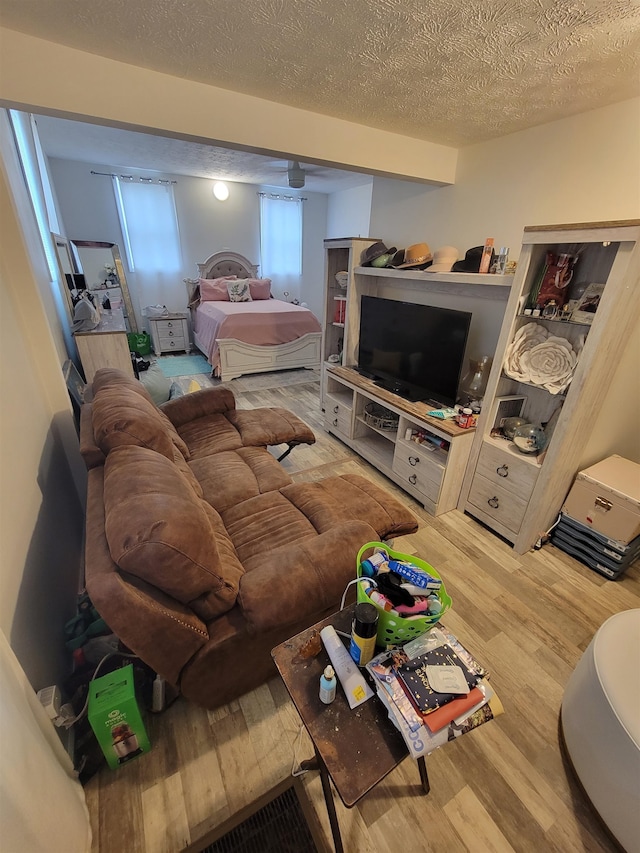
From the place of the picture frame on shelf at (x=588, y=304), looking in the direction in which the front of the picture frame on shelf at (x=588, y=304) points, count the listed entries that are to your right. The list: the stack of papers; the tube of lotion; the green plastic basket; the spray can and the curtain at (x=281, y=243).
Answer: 1

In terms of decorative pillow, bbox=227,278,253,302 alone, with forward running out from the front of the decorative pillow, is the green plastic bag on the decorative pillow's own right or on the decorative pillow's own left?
on the decorative pillow's own right

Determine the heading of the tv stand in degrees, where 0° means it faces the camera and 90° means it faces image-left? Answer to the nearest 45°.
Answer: approximately 45°

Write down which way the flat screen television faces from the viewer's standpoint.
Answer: facing the viewer and to the left of the viewer

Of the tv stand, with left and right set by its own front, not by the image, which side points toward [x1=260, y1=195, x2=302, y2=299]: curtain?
right

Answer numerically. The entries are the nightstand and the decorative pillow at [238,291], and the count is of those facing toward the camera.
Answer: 2

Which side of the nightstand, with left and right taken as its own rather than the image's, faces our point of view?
front

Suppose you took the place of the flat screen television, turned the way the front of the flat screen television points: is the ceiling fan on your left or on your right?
on your right

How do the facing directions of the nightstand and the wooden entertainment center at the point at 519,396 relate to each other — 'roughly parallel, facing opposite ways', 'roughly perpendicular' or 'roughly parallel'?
roughly perpendicular

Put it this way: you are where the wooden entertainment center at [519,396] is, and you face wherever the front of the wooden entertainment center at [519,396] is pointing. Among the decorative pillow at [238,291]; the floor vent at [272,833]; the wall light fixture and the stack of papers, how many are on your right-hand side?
2

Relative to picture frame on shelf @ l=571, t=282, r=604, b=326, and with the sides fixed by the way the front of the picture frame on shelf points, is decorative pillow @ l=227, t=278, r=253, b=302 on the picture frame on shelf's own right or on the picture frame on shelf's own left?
on the picture frame on shelf's own right

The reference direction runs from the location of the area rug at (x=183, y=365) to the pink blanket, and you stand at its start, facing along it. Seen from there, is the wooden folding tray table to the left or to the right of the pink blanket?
right

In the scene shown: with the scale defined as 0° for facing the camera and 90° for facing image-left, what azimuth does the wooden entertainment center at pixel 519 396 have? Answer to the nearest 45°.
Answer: approximately 45°

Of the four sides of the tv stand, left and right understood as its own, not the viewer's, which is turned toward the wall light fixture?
right
